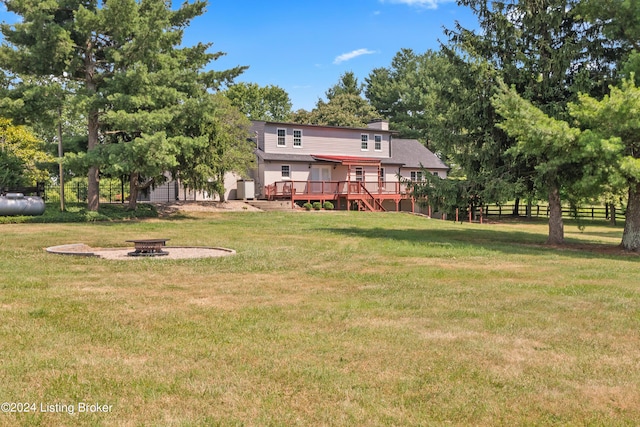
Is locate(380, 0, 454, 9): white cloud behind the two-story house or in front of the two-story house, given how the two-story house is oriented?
behind
